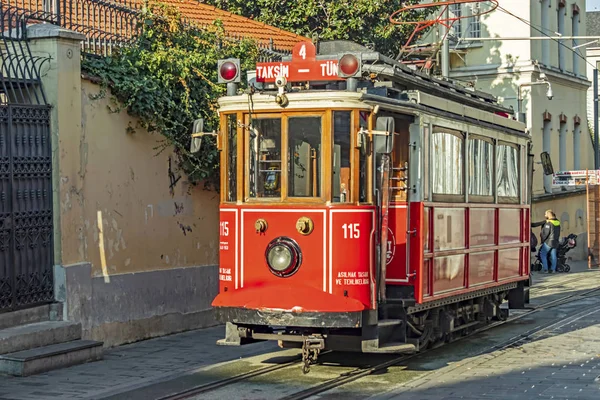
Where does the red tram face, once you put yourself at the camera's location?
facing the viewer and to the left of the viewer

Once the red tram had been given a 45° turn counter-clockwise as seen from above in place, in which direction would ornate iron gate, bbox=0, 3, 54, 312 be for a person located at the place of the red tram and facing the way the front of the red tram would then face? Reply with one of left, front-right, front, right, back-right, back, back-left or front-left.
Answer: right

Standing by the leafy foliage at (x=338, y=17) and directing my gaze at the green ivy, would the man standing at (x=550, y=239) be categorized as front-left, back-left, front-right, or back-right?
back-left

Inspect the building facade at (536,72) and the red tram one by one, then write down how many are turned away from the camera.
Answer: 0

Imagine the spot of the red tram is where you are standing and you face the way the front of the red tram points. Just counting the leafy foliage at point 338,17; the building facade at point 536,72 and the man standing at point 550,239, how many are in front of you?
0

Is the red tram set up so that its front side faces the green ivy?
no

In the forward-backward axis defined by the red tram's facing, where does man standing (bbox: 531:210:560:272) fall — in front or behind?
behind

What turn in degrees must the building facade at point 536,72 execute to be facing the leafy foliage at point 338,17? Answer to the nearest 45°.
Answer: approximately 90° to its right

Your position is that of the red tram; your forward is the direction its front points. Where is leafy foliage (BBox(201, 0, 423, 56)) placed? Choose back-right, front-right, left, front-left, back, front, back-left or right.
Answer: back-right
